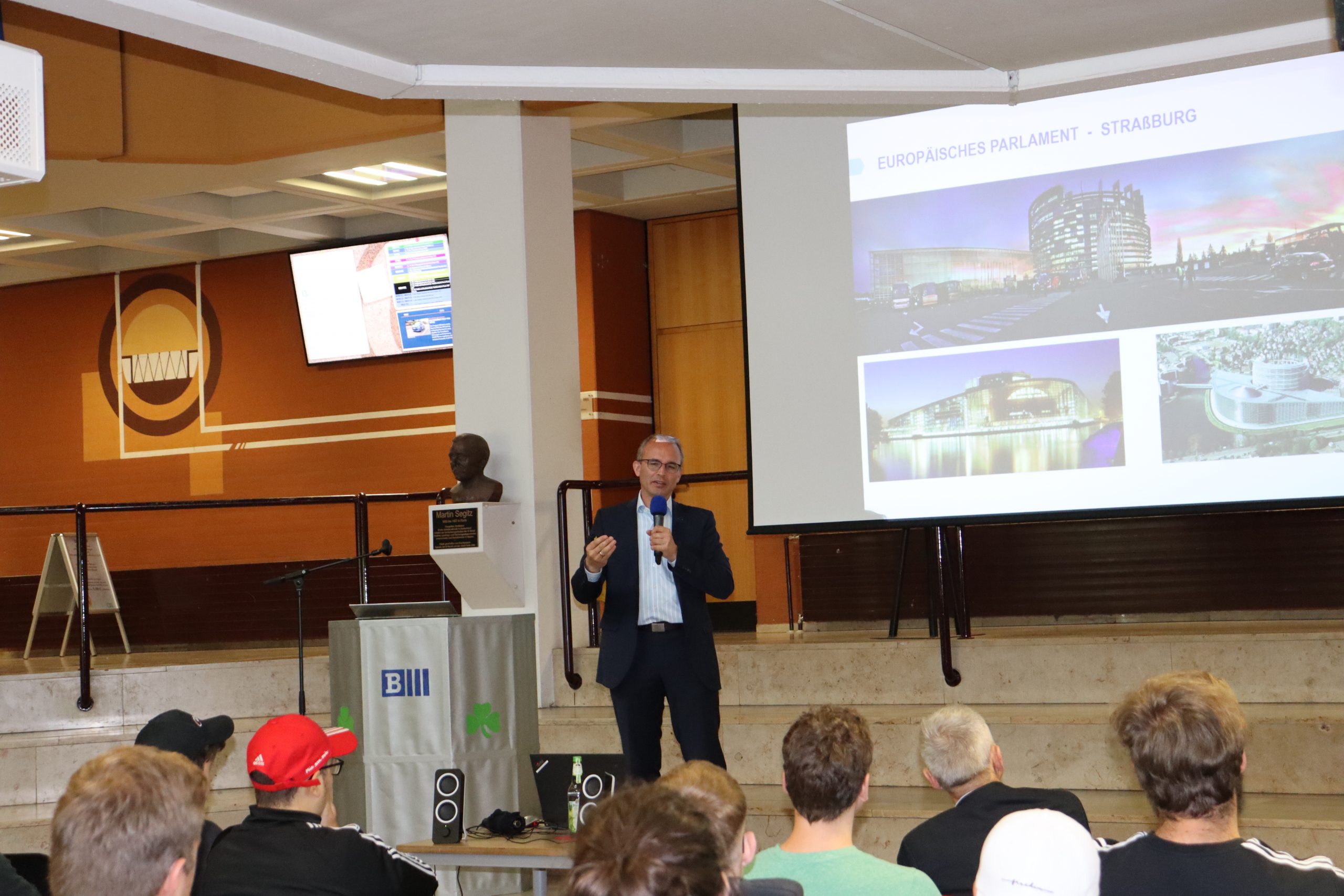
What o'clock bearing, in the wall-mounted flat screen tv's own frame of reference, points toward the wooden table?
The wooden table is roughly at 12 o'clock from the wall-mounted flat screen tv.

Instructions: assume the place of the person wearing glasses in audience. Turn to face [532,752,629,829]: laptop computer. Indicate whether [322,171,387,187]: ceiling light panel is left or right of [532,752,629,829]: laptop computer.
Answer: left

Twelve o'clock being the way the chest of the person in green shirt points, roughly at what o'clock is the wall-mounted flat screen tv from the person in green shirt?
The wall-mounted flat screen tv is roughly at 11 o'clock from the person in green shirt.

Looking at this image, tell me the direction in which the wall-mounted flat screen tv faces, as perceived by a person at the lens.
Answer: facing the viewer

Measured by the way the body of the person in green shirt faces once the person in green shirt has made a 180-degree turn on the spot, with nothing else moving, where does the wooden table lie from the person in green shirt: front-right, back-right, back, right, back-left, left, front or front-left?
back-right

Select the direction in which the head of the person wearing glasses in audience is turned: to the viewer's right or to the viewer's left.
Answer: to the viewer's right

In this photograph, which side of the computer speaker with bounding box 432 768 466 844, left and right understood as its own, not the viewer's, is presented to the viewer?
front

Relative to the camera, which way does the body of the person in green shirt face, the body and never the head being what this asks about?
away from the camera

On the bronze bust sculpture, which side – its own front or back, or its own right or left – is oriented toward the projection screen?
left

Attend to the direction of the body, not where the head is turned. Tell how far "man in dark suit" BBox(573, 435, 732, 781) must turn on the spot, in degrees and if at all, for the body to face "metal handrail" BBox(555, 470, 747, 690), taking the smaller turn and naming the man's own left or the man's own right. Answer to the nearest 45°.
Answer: approximately 180°

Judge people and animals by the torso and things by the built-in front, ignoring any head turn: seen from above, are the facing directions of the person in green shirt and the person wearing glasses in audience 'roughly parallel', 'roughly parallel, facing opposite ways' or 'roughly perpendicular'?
roughly parallel

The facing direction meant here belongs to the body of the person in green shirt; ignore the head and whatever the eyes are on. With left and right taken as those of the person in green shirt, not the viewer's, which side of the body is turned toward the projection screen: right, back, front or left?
front

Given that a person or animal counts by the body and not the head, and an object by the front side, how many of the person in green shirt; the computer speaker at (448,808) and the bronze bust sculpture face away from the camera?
1

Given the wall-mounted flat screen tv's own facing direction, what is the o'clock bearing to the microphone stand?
The microphone stand is roughly at 12 o'clock from the wall-mounted flat screen tv.

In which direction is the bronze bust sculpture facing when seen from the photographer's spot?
facing the viewer and to the left of the viewer

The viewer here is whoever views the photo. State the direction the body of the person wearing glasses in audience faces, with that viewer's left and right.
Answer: facing away from the viewer and to the right of the viewer
